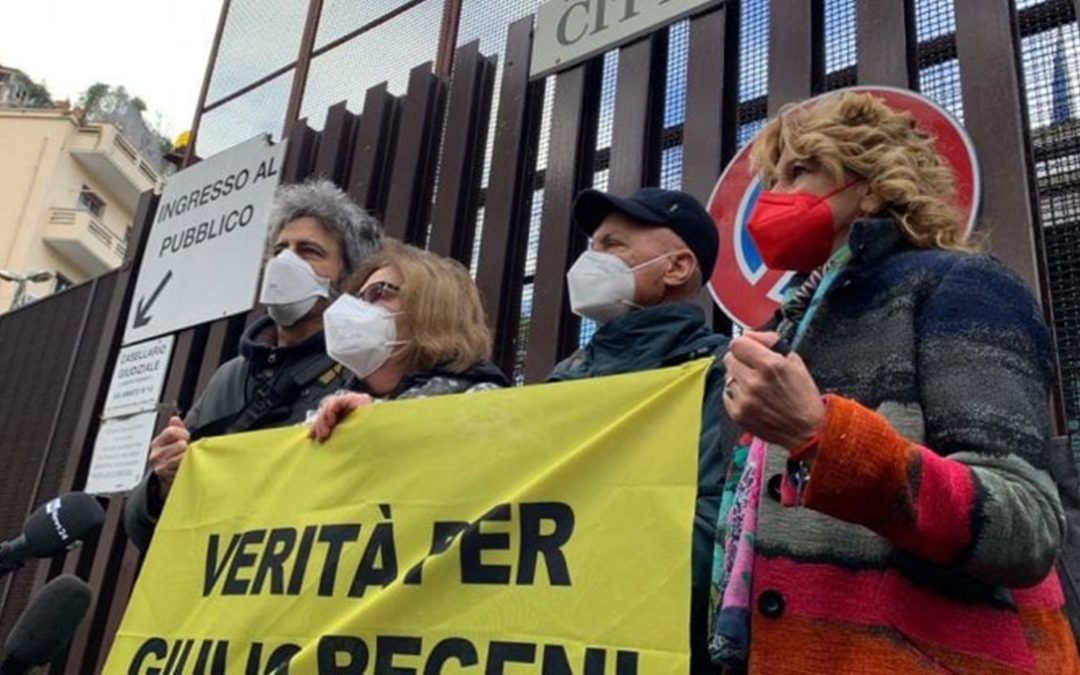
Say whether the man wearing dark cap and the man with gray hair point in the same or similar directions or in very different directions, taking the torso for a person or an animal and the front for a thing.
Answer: same or similar directions

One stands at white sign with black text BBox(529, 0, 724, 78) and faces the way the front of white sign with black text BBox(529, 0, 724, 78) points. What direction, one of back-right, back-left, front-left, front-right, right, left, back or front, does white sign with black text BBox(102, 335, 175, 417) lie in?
right

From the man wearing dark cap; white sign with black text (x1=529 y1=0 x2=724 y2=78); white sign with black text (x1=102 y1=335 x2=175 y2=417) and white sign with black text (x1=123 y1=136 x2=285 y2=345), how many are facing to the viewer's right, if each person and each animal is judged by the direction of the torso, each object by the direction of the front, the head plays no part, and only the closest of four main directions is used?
0

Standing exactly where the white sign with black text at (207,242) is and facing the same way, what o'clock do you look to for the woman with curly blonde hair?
The woman with curly blonde hair is roughly at 10 o'clock from the white sign with black text.

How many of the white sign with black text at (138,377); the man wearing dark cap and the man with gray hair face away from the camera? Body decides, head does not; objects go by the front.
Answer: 0

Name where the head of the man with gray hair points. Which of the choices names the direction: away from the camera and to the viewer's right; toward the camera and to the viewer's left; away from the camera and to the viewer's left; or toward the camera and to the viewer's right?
toward the camera and to the viewer's left

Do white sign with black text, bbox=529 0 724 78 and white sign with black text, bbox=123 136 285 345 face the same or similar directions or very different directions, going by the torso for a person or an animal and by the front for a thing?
same or similar directions

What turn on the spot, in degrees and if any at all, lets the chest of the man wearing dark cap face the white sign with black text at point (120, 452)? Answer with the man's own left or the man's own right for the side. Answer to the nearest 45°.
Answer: approximately 90° to the man's own right

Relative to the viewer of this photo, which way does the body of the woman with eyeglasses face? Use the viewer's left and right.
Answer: facing the viewer and to the left of the viewer

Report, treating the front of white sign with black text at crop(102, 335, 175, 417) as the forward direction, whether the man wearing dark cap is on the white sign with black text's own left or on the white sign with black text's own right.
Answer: on the white sign with black text's own left

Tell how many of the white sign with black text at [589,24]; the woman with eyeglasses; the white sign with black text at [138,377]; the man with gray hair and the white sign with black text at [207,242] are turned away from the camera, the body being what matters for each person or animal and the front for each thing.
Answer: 0

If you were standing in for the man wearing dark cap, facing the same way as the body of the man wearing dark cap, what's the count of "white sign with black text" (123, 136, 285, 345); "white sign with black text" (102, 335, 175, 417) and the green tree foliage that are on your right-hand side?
3

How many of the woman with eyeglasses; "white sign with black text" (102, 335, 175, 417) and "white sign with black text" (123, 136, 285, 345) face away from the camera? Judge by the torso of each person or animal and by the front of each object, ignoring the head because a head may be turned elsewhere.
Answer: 0

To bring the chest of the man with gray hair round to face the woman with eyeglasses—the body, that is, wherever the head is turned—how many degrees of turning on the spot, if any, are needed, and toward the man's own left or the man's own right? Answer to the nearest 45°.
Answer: approximately 90° to the man's own left

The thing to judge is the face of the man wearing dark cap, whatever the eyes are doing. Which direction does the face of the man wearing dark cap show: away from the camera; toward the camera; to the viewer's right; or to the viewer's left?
to the viewer's left

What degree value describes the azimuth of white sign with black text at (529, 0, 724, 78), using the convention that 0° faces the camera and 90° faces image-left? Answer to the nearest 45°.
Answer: approximately 45°
